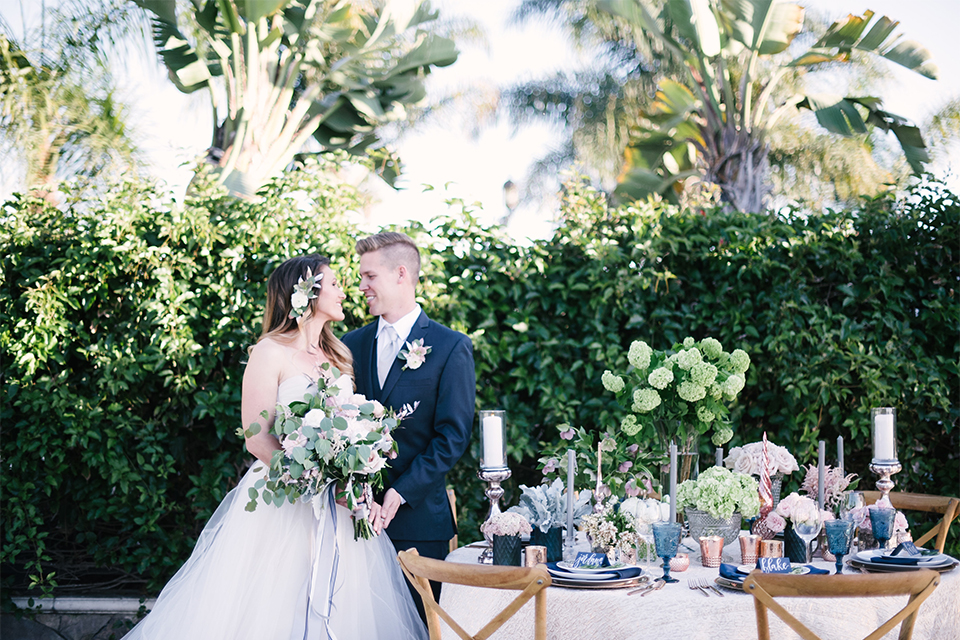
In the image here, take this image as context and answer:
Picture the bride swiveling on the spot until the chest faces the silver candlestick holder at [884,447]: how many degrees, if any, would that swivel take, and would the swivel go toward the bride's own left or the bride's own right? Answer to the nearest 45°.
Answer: approximately 45° to the bride's own left

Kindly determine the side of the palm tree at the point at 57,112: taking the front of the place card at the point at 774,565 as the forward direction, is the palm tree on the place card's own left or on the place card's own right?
on the place card's own right

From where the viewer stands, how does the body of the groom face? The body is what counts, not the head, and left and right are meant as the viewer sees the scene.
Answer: facing the viewer and to the left of the viewer

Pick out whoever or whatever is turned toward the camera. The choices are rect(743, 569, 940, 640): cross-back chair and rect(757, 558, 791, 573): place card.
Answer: the place card

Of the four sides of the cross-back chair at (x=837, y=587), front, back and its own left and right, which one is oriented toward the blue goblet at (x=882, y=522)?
front

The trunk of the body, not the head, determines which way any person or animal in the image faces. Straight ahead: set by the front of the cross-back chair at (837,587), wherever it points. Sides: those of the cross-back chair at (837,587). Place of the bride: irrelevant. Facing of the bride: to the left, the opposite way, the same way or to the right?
to the right

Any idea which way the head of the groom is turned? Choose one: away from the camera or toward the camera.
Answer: toward the camera

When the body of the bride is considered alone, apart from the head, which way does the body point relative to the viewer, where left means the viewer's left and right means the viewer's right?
facing the viewer and to the right of the viewer

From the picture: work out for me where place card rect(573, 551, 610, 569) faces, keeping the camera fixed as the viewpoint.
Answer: facing the viewer

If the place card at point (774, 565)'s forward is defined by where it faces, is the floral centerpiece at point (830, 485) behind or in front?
behind

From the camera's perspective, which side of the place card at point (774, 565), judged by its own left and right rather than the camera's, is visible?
front

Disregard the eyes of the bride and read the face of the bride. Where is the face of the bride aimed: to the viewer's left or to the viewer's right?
to the viewer's right

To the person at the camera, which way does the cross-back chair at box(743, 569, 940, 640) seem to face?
facing away from the viewer

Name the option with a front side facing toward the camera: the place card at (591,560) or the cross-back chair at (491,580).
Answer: the place card
